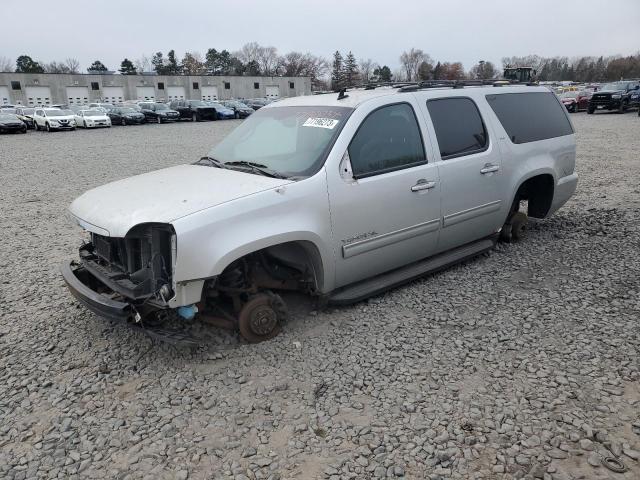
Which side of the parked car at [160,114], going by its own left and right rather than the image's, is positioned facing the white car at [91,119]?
right

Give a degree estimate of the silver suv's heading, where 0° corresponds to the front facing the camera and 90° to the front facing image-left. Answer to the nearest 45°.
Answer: approximately 45°

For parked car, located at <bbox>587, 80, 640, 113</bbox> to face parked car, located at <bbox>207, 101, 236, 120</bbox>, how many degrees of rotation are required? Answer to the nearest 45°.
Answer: approximately 45° to its right

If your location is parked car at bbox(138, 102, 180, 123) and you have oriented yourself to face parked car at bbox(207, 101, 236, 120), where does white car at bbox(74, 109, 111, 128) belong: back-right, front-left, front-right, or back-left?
back-right

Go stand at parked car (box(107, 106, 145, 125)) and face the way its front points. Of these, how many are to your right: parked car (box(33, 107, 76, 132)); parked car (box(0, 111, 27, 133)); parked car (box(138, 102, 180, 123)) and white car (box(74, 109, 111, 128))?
3

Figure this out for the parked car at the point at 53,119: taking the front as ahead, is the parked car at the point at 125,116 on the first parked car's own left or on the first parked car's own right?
on the first parked car's own left

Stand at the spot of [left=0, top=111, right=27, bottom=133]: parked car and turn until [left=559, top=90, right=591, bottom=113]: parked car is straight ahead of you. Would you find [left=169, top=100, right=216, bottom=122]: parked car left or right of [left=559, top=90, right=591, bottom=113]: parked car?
left

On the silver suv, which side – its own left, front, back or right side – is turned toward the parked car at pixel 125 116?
right

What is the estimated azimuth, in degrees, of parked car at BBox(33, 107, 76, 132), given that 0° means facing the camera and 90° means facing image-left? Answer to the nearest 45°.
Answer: approximately 315°

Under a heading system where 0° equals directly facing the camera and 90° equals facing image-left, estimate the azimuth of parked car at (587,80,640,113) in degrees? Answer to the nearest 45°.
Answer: approximately 45°
